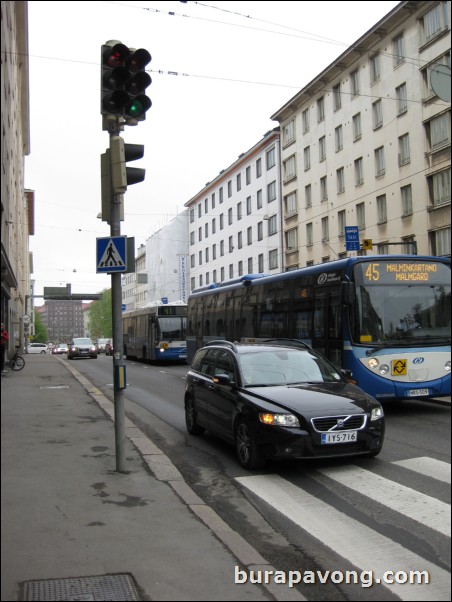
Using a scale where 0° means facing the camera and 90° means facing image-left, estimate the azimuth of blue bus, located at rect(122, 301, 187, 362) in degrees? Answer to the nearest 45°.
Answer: approximately 315°

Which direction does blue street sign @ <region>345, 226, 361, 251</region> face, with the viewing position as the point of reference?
facing the viewer

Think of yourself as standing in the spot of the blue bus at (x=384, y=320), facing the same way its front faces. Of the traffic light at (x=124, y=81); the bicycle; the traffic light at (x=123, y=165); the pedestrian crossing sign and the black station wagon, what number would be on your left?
0

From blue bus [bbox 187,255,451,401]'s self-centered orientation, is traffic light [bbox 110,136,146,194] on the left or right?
on its right

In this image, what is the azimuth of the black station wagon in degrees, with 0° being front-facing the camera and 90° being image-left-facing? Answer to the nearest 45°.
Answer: approximately 315°

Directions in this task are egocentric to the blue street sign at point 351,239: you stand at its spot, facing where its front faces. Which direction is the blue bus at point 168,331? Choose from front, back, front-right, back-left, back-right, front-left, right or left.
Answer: back-right

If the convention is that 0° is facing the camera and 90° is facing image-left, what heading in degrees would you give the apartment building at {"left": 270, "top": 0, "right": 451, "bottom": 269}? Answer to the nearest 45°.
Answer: approximately 45°

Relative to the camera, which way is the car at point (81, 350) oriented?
toward the camera

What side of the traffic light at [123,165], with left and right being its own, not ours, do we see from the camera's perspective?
right

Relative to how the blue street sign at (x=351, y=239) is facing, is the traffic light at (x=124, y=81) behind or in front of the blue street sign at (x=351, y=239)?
in front

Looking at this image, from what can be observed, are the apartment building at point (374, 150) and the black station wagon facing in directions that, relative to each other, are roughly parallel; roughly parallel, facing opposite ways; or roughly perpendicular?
roughly perpendicular

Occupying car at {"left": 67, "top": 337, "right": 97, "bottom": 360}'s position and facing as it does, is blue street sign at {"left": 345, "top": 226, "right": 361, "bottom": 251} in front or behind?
in front

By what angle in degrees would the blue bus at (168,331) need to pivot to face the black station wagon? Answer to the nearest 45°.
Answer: approximately 45° to its right
